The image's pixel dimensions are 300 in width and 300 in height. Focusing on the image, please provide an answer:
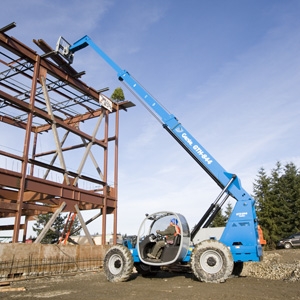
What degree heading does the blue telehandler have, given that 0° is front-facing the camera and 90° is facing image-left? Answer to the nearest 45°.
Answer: approximately 90°

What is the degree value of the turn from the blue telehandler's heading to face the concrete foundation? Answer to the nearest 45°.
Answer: approximately 45° to its right

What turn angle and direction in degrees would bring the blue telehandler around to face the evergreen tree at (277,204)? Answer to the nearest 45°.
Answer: approximately 135° to its right

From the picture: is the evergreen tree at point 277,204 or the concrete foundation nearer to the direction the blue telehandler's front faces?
the concrete foundation
